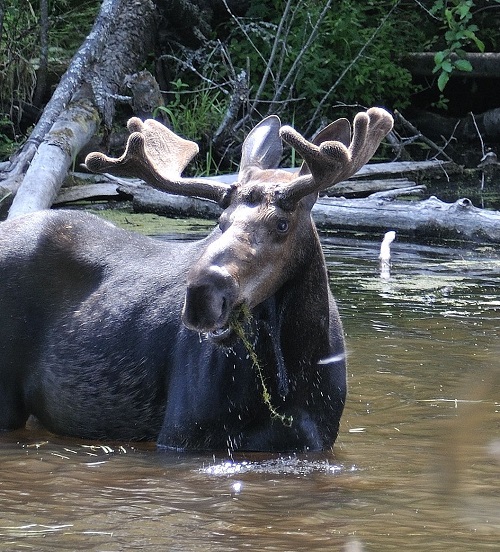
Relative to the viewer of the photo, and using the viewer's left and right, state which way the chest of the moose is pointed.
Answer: facing the viewer and to the right of the viewer

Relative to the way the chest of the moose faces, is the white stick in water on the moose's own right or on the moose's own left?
on the moose's own left

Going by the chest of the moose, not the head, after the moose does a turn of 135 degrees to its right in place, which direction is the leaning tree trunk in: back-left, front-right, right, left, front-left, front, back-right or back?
right
